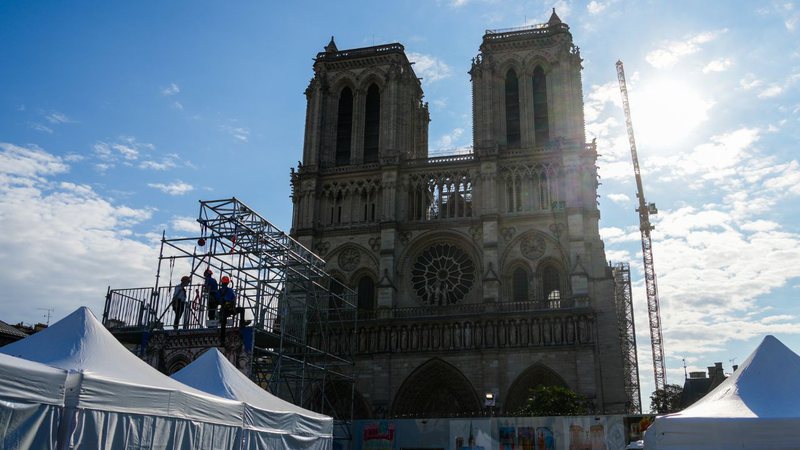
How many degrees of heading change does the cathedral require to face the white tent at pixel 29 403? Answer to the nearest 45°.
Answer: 0° — it already faces it

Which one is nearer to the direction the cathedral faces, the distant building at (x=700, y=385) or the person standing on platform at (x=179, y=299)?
the person standing on platform

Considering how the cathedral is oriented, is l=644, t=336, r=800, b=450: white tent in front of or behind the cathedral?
in front

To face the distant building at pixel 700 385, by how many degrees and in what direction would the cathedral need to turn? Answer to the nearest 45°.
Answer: approximately 135° to its left

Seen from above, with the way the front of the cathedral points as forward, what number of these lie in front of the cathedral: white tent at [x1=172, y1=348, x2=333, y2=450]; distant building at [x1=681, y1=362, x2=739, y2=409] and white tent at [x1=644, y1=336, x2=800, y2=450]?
2

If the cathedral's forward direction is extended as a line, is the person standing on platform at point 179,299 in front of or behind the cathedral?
in front

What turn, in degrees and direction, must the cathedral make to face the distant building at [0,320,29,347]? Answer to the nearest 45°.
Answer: approximately 90° to its right

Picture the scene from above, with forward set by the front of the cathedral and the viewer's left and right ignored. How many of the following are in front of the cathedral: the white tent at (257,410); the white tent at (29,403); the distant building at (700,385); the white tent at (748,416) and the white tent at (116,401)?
4

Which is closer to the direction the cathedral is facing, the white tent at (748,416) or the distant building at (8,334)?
the white tent

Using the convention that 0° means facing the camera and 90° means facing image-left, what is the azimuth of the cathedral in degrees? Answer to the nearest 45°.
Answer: approximately 0°

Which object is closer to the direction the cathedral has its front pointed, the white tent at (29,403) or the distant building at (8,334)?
the white tent

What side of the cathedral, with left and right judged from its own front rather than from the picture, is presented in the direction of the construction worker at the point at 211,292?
front

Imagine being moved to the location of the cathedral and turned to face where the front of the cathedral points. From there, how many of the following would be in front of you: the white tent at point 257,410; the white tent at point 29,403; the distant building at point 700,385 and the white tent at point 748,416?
3

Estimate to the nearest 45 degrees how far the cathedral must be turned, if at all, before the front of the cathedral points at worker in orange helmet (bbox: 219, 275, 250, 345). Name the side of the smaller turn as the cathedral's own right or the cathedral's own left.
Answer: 0° — it already faces them
